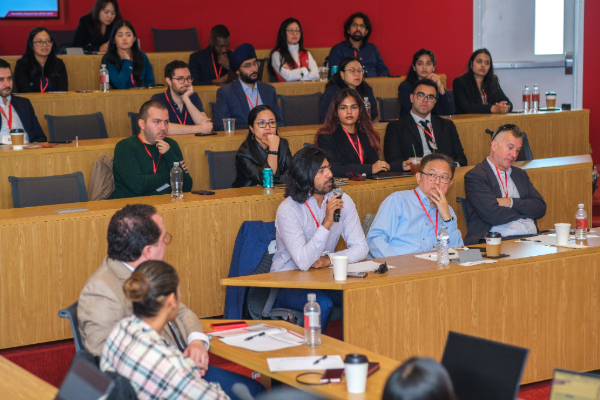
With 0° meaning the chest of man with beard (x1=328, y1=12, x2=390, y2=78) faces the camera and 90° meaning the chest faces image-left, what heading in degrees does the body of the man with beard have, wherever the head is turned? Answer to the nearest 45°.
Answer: approximately 0°

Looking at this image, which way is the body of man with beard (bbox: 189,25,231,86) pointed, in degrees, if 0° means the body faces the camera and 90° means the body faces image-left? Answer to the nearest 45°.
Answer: approximately 315°

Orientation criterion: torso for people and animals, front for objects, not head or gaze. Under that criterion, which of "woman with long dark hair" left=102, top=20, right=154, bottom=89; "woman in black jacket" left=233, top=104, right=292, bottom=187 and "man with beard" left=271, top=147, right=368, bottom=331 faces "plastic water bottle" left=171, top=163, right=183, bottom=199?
the woman with long dark hair

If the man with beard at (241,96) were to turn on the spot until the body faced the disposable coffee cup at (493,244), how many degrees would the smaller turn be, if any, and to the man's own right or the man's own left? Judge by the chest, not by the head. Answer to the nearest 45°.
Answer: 0° — they already face it

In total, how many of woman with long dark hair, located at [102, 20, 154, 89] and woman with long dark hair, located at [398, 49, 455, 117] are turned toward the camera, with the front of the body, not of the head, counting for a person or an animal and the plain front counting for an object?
2

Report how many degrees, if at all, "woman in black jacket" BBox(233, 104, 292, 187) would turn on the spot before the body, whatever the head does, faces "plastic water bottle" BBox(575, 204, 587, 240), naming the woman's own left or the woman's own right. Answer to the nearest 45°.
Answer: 0° — they already face it

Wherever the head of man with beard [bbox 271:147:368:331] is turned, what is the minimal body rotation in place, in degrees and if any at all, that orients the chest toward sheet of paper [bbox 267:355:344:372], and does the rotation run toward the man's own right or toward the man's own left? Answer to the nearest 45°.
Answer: approximately 45° to the man's own right

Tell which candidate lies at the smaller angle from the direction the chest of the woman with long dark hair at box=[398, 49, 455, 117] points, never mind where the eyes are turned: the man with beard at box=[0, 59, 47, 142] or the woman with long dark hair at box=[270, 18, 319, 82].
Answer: the man with beard

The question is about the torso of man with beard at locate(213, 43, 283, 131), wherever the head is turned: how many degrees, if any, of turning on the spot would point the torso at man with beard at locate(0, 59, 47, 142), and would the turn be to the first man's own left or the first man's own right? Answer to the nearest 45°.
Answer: approximately 135° to the first man's own right
